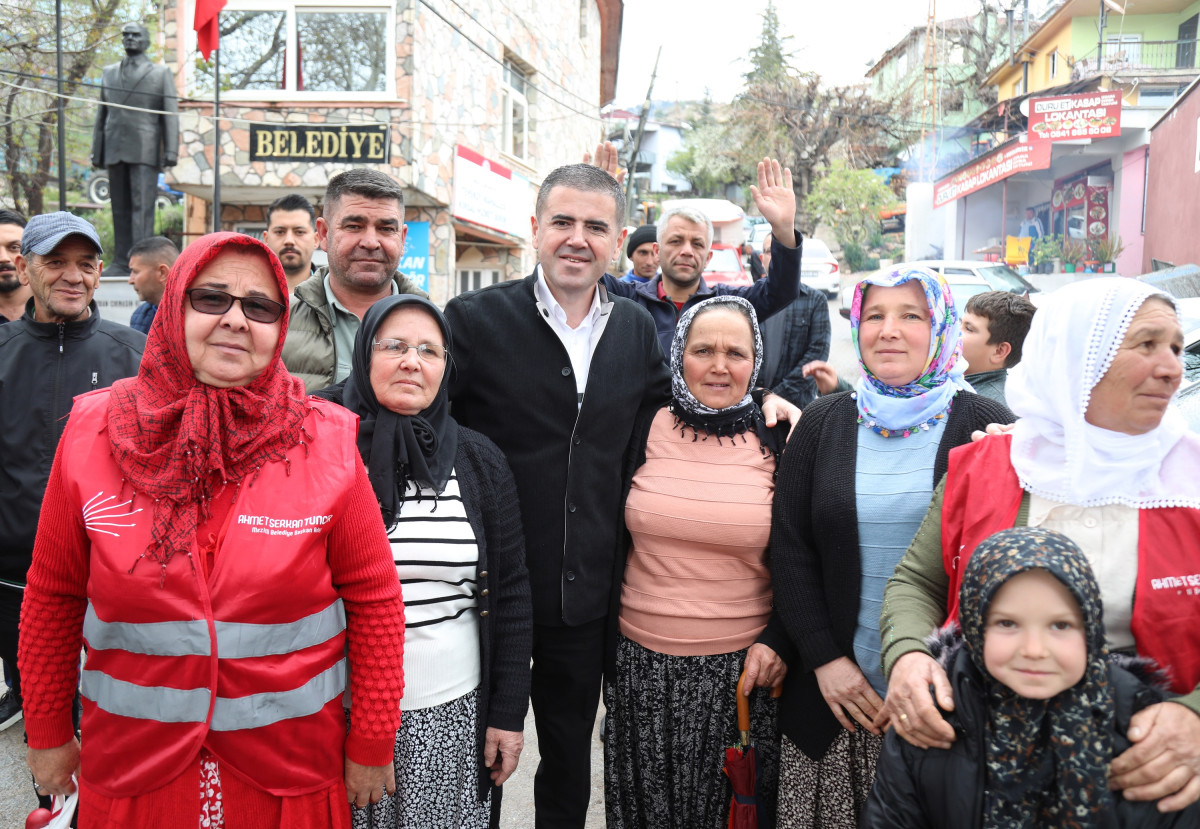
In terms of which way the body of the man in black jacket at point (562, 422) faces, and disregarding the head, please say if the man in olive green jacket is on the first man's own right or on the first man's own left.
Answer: on the first man's own right

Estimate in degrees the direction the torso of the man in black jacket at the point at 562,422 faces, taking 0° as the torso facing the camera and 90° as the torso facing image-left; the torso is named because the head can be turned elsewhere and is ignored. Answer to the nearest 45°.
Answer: approximately 0°

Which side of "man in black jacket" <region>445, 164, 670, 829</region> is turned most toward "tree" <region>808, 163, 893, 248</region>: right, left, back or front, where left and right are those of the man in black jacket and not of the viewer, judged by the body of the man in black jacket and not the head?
back

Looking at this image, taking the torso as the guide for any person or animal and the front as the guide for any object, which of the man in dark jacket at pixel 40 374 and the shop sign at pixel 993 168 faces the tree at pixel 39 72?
the shop sign

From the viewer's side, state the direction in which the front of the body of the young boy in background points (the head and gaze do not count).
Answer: to the viewer's left

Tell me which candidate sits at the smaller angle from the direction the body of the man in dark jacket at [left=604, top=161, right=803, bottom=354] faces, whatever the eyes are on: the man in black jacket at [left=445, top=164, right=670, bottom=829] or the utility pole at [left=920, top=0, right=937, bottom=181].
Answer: the man in black jacket
